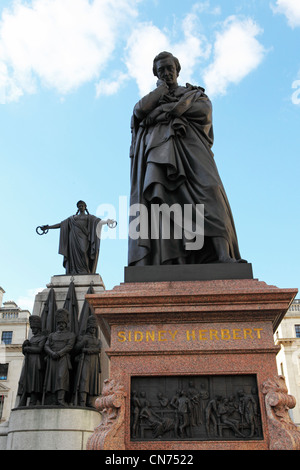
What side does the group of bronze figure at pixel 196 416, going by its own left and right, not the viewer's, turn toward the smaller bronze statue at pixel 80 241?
back

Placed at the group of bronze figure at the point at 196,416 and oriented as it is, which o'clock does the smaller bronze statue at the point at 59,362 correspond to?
The smaller bronze statue is roughly at 5 o'clock from the group of bronze figure.

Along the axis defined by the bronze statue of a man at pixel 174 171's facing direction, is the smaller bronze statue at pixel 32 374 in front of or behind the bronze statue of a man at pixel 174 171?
behind

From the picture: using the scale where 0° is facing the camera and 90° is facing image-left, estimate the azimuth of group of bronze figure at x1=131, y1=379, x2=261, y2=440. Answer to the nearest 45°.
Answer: approximately 0°

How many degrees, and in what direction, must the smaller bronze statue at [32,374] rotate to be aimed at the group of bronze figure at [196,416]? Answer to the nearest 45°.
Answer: approximately 45° to its left
